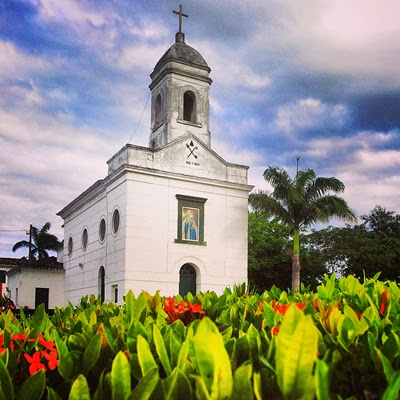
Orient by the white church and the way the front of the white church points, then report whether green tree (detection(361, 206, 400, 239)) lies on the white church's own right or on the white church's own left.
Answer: on the white church's own left

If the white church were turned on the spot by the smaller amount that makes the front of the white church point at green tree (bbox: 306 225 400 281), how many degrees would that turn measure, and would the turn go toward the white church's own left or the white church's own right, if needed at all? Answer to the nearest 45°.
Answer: approximately 90° to the white church's own left

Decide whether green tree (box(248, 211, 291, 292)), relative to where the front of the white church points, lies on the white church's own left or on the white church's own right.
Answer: on the white church's own left

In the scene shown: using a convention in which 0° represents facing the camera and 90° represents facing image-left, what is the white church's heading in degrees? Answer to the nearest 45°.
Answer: approximately 315°

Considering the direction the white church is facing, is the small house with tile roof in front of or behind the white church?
behind
